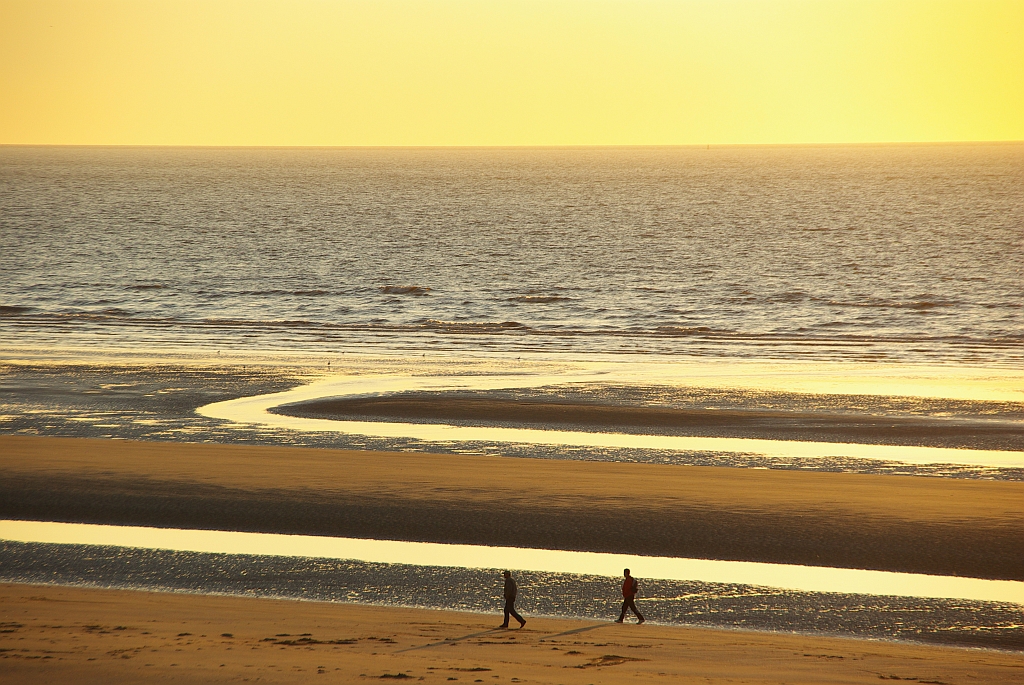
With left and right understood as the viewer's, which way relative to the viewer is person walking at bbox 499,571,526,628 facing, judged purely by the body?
facing to the left of the viewer

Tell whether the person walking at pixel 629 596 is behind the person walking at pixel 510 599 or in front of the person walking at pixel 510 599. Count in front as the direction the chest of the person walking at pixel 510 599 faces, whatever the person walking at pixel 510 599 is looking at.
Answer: behind
